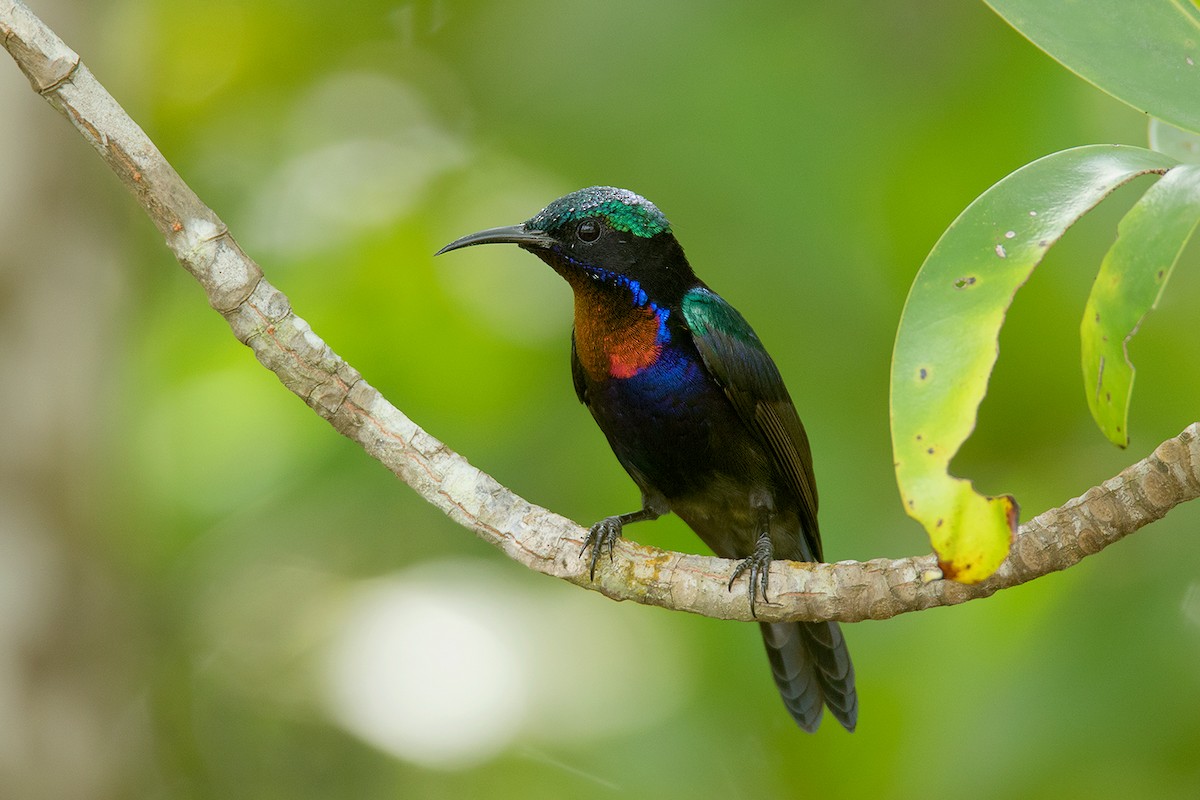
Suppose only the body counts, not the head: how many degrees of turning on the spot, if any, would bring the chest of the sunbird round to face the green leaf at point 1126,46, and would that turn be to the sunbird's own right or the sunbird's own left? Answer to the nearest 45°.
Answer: approximately 90° to the sunbird's own left

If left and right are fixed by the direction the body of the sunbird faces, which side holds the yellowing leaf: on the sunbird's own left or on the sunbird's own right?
on the sunbird's own left

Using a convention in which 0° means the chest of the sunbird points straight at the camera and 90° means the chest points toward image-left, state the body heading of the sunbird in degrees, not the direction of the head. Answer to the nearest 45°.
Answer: approximately 45°

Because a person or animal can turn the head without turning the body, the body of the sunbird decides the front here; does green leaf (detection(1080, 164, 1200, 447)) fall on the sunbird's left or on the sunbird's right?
on the sunbird's left
